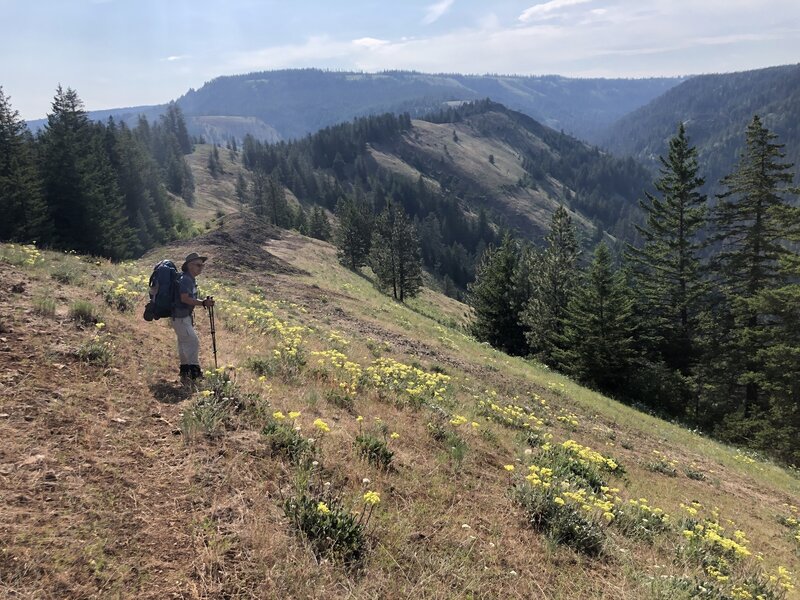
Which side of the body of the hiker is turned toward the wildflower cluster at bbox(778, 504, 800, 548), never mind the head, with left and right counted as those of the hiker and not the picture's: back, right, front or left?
front

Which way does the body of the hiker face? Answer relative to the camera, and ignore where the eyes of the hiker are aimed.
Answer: to the viewer's right

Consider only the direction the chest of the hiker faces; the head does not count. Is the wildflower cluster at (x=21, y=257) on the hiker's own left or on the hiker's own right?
on the hiker's own left

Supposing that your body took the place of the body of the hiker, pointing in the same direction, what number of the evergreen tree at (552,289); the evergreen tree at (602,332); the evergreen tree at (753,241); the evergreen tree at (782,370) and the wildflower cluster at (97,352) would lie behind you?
1

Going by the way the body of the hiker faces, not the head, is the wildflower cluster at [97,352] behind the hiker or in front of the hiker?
behind

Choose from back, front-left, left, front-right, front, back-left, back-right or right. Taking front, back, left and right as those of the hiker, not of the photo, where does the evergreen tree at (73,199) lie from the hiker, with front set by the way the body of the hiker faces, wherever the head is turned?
left

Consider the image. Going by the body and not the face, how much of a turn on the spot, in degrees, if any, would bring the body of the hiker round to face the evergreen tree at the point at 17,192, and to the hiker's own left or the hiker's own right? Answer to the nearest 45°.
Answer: approximately 90° to the hiker's own left
